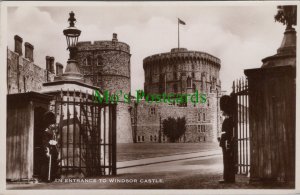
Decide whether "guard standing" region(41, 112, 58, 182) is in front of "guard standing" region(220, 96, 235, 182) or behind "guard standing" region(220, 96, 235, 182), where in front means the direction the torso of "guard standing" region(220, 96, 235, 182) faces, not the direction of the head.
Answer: in front

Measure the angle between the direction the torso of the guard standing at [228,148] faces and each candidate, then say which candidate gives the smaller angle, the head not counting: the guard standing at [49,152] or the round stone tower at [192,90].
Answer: the guard standing

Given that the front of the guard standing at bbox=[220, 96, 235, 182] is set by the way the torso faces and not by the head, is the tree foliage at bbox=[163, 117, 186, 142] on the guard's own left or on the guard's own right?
on the guard's own right

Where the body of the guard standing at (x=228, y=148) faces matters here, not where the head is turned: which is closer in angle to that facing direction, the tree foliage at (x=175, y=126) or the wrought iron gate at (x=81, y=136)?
the wrought iron gate

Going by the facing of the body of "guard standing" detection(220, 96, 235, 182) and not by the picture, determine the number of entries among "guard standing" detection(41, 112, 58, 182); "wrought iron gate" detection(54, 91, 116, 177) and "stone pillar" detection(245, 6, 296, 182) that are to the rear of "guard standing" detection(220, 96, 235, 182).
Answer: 1
